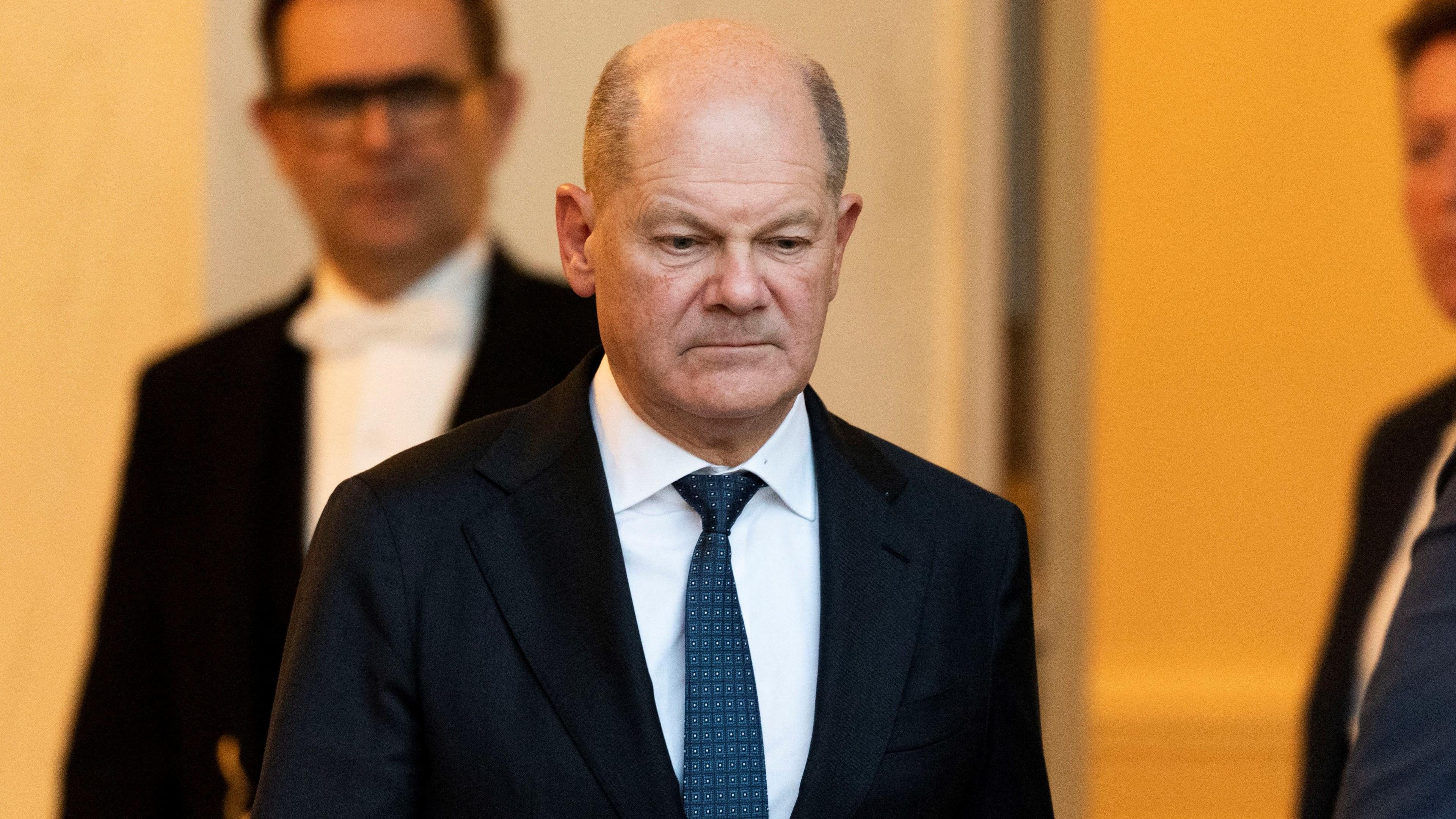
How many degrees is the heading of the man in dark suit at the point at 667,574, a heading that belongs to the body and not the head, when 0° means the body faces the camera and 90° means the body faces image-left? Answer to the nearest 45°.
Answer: approximately 0°

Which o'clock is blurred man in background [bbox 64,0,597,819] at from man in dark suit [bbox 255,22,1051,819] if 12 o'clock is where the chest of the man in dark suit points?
The blurred man in background is roughly at 5 o'clock from the man in dark suit.

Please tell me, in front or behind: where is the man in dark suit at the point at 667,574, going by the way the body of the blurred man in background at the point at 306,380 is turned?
in front

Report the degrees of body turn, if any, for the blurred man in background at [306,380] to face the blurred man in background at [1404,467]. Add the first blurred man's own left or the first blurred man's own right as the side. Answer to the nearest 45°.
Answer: approximately 90° to the first blurred man's own left

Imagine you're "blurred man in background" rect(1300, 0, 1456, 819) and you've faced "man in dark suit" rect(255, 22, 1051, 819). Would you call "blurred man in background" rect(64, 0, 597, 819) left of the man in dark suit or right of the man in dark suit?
right
